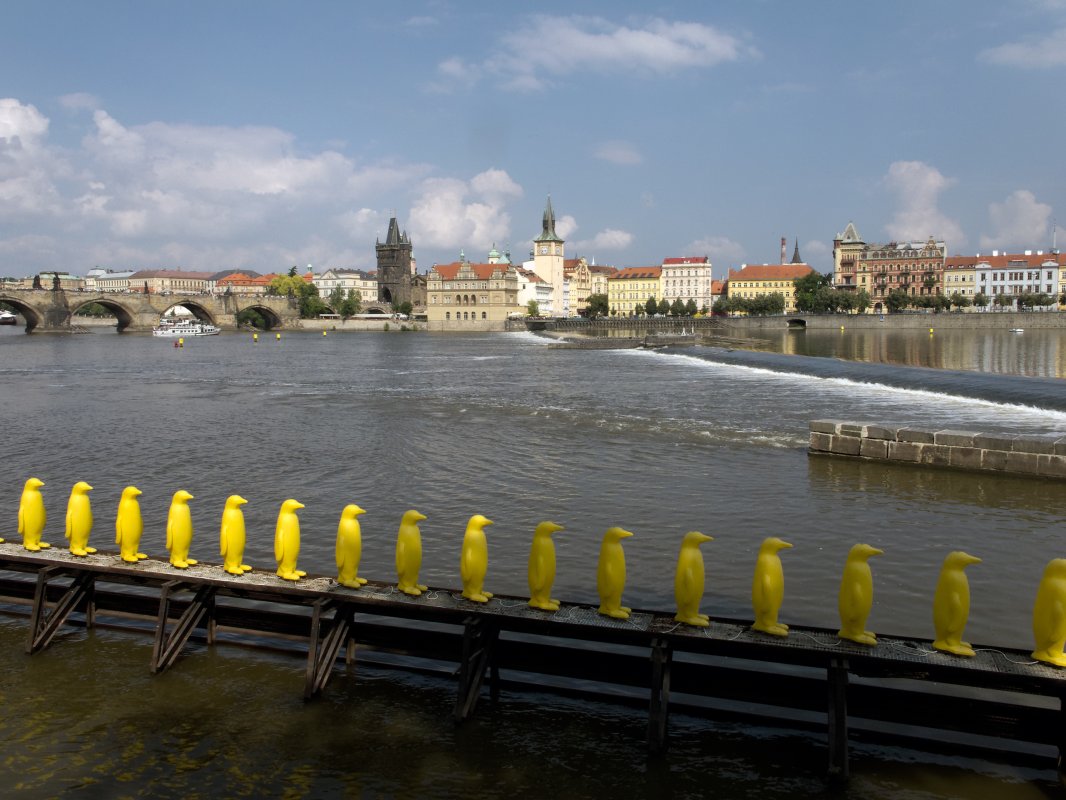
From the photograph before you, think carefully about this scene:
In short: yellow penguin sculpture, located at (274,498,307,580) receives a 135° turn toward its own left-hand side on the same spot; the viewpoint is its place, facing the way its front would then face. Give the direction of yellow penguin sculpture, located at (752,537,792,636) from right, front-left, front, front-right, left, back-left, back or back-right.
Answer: back-right

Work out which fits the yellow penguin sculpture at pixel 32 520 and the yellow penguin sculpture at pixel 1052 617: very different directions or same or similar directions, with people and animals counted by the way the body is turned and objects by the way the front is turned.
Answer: same or similar directions

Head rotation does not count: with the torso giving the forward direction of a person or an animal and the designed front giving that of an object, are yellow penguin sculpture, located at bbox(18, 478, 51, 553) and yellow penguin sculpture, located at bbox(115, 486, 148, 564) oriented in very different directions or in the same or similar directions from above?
same or similar directions

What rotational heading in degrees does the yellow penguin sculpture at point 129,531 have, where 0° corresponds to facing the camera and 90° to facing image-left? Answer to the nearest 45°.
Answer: approximately 315°

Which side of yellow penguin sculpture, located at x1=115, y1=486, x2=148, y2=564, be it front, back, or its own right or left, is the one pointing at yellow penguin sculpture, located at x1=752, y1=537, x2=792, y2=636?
front

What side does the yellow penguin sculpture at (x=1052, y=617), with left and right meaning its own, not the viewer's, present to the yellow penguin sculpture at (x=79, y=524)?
back

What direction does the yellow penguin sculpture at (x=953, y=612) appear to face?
to the viewer's right

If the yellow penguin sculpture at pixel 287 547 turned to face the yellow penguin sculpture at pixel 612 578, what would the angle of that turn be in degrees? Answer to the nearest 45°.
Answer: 0° — it already faces it

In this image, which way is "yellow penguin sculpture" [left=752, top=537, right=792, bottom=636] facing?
to the viewer's right

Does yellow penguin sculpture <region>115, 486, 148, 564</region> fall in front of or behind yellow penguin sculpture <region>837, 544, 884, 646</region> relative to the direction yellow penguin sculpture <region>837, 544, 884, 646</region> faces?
behind

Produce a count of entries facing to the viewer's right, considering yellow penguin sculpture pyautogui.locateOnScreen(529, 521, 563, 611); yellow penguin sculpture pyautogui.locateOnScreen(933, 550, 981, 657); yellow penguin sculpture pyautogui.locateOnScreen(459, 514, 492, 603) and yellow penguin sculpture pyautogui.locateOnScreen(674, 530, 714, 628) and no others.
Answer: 4

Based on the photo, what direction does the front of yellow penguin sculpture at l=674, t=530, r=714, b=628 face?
to the viewer's right

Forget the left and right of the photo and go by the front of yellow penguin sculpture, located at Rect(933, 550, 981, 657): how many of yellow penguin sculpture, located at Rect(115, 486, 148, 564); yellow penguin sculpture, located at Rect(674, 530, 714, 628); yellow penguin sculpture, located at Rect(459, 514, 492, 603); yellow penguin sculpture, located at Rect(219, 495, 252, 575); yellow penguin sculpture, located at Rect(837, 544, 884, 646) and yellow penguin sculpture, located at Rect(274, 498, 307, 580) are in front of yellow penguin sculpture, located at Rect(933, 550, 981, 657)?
0

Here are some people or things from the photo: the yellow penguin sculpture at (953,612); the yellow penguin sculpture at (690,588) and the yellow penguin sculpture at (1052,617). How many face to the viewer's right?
3

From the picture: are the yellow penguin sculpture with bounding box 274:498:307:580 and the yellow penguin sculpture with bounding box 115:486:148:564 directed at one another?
no

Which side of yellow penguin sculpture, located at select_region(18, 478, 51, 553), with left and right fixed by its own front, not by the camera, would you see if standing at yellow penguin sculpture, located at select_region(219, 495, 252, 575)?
front

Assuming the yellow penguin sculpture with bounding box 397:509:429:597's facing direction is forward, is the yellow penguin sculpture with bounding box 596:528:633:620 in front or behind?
in front

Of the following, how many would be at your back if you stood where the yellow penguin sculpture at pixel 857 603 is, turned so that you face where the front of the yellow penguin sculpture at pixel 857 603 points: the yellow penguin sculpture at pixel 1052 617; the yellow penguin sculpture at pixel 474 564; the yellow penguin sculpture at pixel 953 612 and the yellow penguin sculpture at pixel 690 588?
2

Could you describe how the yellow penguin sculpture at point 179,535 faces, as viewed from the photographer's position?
facing the viewer and to the right of the viewer

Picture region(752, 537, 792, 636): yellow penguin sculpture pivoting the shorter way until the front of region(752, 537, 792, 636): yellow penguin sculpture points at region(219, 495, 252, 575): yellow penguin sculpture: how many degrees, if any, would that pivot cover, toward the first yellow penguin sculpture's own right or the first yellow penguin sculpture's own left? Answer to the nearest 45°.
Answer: approximately 180°

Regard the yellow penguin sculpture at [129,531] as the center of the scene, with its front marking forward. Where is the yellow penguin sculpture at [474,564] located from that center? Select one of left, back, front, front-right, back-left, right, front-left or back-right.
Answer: front

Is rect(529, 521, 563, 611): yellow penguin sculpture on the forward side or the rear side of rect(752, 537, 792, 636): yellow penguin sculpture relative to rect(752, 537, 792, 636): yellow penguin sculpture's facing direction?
on the rear side

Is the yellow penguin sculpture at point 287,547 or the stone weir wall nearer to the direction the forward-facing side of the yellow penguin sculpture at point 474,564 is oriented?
the stone weir wall

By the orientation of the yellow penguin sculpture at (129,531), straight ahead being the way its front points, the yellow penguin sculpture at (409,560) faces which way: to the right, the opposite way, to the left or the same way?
the same way
